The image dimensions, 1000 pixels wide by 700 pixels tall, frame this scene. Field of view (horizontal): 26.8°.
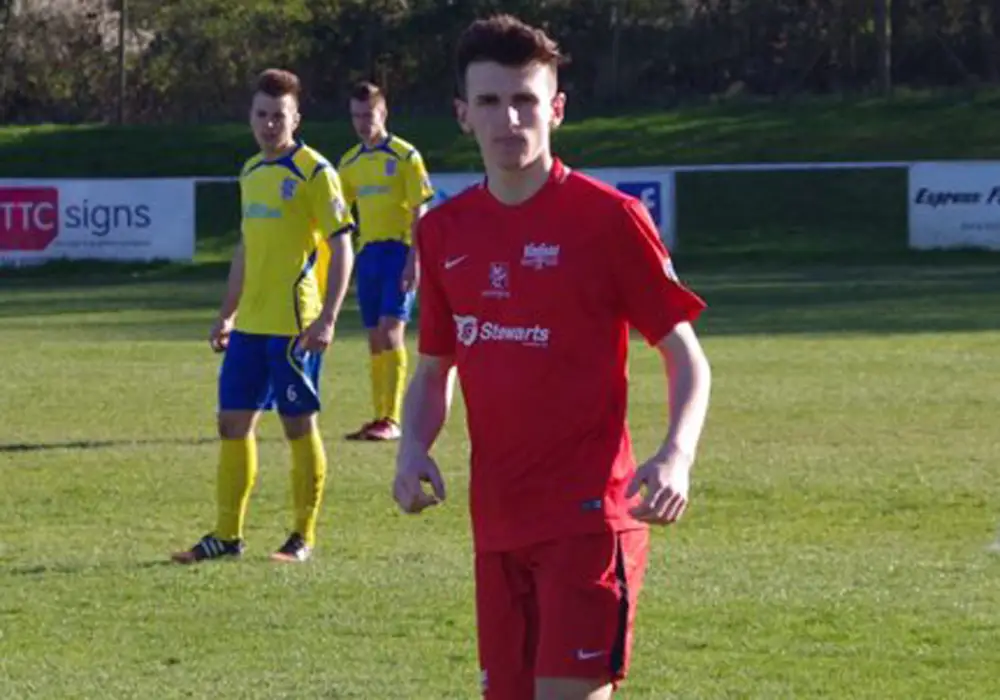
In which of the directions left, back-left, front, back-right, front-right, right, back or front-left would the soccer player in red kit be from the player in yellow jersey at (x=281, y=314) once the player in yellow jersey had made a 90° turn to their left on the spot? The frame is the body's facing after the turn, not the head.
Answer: front-right

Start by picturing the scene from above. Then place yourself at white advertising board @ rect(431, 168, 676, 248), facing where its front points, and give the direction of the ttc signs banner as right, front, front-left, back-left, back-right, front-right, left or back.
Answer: right

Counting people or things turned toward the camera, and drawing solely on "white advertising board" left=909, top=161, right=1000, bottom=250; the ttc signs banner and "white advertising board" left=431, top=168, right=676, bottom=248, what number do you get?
3

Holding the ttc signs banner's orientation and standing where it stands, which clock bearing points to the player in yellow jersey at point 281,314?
The player in yellow jersey is roughly at 12 o'clock from the ttc signs banner.

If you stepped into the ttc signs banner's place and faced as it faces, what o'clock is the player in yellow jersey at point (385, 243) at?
The player in yellow jersey is roughly at 12 o'clock from the ttc signs banner.

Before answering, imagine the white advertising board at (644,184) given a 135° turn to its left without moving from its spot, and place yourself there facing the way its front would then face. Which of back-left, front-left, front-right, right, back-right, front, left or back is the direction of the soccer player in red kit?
back-right

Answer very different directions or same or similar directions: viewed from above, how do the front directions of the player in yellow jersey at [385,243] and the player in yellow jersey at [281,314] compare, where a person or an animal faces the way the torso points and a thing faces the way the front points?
same or similar directions

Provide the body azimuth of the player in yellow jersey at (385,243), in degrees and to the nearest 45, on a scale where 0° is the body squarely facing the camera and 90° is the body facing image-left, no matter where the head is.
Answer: approximately 45°

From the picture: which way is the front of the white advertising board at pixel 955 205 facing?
toward the camera

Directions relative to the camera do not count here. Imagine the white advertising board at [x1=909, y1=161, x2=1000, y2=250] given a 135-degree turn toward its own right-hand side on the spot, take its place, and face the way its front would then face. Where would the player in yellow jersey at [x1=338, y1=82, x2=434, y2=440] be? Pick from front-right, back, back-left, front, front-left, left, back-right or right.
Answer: back-left

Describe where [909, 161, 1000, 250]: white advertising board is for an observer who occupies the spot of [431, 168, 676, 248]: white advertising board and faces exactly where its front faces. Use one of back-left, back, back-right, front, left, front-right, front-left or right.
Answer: left
